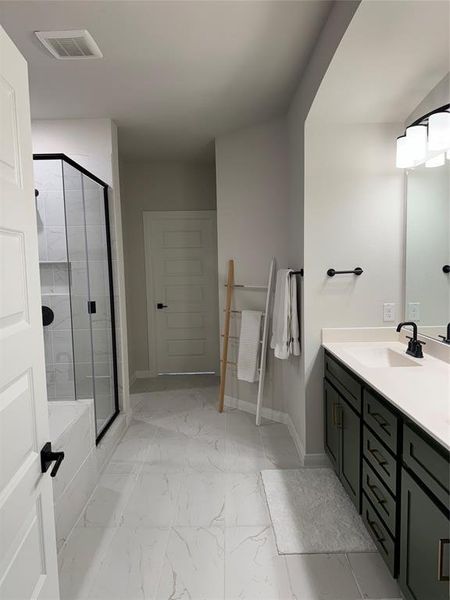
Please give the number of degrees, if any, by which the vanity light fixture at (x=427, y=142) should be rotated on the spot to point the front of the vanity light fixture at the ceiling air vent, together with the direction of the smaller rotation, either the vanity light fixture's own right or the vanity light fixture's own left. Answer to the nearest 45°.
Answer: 0° — it already faces it

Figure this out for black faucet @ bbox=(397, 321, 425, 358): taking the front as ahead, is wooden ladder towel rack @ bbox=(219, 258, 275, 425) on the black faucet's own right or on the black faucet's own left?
on the black faucet's own right

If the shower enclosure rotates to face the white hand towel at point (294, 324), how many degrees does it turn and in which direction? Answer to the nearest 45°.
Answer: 0° — it already faces it

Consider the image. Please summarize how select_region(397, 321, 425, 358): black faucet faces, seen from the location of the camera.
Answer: facing the viewer and to the left of the viewer

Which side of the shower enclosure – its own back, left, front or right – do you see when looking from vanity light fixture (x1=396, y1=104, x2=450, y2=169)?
front

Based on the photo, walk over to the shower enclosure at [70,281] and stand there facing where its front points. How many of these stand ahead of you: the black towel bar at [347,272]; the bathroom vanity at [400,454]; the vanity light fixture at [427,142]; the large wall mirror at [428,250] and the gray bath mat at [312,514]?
5

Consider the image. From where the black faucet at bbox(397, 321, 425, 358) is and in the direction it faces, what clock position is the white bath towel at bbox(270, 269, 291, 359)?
The white bath towel is roughly at 2 o'clock from the black faucet.

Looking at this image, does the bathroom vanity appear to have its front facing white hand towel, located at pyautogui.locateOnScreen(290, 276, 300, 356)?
no

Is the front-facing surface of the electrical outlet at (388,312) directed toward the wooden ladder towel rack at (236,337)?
no

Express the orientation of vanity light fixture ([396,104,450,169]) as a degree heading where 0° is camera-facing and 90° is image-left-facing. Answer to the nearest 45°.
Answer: approximately 45°

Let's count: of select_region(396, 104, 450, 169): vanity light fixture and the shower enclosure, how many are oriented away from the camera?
0

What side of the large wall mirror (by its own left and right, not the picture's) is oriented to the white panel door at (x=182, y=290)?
right

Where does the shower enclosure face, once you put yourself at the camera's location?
facing the viewer and to the right of the viewer

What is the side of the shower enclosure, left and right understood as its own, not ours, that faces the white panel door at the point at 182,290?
left

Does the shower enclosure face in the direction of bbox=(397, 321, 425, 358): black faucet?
yes

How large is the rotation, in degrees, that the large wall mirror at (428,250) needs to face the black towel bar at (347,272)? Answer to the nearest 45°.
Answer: approximately 45° to its right
